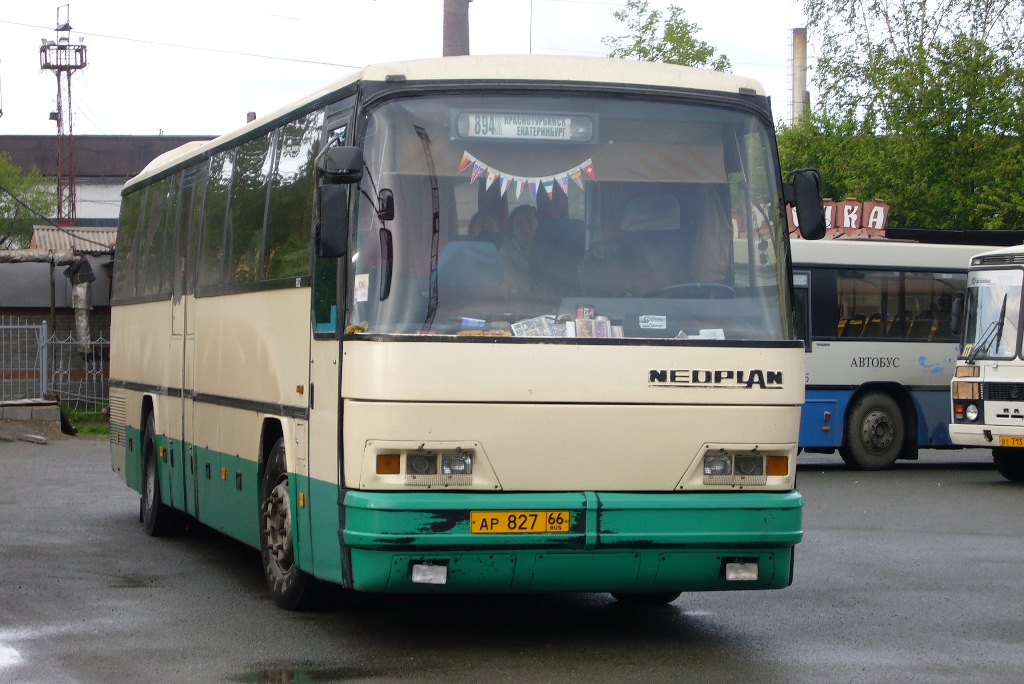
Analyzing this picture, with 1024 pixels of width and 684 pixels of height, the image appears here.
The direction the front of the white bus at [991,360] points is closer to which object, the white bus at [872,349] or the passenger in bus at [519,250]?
the passenger in bus

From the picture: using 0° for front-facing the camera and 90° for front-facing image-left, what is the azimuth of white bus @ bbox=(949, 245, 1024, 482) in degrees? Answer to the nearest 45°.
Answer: approximately 45°

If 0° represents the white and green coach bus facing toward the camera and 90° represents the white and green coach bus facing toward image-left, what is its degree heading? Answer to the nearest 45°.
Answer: approximately 0°

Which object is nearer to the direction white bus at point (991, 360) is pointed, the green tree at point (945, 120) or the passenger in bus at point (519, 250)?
the passenger in bus

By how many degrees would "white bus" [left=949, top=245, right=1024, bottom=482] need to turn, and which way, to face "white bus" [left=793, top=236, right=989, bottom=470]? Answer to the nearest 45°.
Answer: approximately 90° to its right
